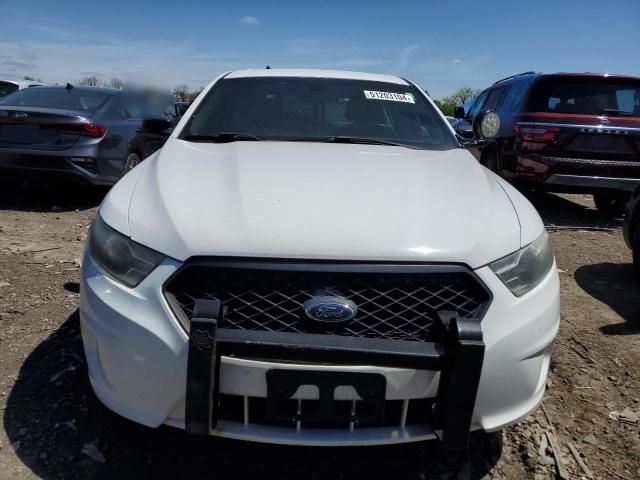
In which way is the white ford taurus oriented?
toward the camera

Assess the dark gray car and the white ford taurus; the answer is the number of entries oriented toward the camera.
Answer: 1

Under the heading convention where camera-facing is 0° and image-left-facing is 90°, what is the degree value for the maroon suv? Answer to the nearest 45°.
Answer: approximately 135°

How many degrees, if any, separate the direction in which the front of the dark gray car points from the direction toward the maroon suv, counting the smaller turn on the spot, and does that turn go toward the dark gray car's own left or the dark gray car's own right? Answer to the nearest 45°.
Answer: approximately 45° to the dark gray car's own right

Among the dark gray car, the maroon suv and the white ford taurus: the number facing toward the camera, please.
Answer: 1

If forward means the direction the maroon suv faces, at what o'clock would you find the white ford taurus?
The white ford taurus is roughly at 8 o'clock from the maroon suv.

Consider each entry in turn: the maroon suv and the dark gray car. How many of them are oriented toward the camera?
0

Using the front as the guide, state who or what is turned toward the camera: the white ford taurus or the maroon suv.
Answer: the white ford taurus

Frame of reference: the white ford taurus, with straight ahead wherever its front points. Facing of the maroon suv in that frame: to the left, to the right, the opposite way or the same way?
the opposite way

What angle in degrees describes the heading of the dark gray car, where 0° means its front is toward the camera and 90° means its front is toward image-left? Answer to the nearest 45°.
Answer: approximately 225°

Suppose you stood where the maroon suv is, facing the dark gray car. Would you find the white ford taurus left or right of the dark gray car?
left

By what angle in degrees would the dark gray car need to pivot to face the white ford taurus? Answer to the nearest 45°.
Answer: approximately 135° to its right

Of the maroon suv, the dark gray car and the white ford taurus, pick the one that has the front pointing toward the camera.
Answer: the white ford taurus

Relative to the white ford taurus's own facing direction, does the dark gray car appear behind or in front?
behind

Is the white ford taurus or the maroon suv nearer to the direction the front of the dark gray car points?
the maroon suv
